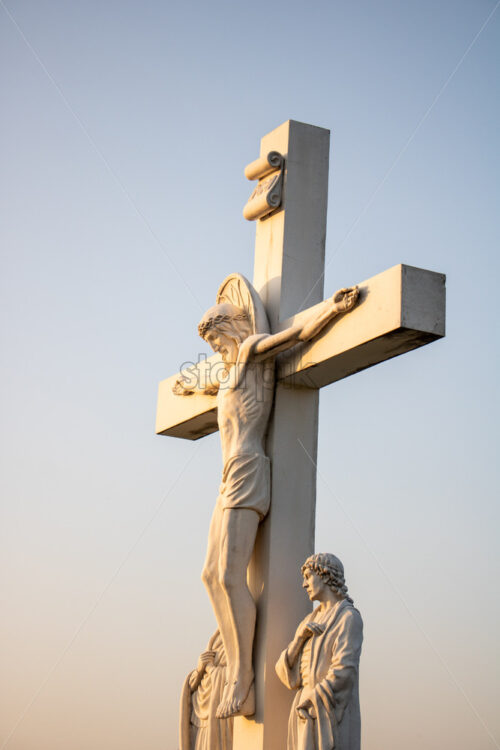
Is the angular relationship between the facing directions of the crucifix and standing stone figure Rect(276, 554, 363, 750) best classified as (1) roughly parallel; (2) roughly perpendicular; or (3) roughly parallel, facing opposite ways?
roughly parallel

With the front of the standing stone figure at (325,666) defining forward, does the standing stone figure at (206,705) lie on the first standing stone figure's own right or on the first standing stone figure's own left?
on the first standing stone figure's own right

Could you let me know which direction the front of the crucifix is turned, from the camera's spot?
facing the viewer and to the left of the viewer

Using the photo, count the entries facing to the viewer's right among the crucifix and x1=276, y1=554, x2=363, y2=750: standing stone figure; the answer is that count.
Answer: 0

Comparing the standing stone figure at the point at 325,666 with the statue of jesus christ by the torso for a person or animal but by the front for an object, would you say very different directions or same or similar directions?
same or similar directions
